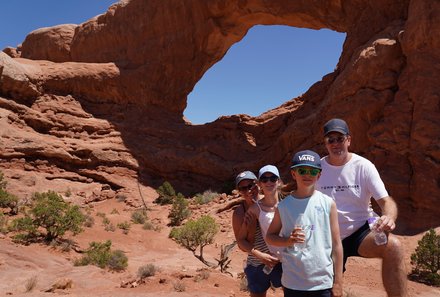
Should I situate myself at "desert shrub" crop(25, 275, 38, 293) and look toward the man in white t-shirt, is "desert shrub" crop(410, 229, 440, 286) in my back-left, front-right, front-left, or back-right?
front-left

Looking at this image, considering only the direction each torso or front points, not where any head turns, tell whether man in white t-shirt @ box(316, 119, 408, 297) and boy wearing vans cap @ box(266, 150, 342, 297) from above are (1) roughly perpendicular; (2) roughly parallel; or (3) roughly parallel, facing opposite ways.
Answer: roughly parallel

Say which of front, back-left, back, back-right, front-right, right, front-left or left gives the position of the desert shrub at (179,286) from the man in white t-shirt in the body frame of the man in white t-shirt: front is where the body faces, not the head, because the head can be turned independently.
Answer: back-right

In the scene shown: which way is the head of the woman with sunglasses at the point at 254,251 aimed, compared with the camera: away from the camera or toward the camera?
toward the camera

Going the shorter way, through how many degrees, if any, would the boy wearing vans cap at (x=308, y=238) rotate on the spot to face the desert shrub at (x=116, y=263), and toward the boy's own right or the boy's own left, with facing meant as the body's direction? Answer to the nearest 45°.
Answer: approximately 135° to the boy's own right

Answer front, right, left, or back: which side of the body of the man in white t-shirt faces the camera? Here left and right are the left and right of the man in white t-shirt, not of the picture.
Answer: front

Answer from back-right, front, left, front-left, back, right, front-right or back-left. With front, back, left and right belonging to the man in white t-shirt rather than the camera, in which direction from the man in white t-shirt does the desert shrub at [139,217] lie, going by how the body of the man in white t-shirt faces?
back-right

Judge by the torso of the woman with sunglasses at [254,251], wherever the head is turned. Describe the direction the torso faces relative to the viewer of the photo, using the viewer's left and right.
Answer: facing the viewer and to the right of the viewer

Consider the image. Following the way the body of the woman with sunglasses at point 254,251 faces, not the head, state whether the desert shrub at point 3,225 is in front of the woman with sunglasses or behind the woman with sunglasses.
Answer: behind

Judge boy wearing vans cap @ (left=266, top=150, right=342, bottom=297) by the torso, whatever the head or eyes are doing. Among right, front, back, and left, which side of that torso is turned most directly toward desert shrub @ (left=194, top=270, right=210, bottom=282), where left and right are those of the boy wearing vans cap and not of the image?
back

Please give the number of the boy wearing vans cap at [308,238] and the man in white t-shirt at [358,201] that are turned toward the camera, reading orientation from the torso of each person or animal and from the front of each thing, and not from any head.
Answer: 2
